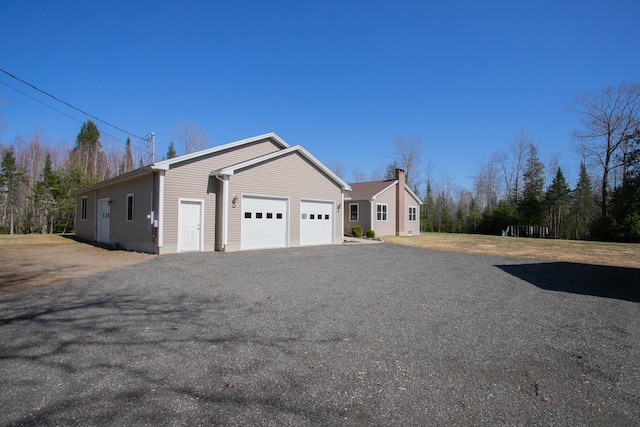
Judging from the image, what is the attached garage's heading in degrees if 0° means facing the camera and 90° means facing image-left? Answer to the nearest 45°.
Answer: approximately 315°

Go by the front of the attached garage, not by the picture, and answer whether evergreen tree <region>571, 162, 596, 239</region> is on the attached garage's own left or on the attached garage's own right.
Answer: on the attached garage's own left

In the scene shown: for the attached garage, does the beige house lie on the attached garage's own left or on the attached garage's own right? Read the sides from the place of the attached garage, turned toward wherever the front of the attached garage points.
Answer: on the attached garage's own left

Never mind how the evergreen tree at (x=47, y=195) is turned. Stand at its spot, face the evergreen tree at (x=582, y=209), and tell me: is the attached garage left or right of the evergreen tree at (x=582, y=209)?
right

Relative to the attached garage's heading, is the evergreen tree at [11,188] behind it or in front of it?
behind

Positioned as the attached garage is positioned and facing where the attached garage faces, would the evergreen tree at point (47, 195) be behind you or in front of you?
behind
